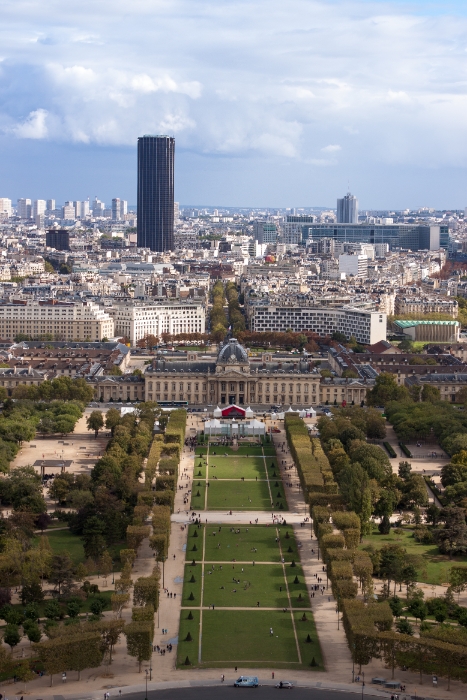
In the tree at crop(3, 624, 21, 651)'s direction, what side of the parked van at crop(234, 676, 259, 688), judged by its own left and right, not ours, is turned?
front

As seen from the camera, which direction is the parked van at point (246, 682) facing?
to the viewer's left

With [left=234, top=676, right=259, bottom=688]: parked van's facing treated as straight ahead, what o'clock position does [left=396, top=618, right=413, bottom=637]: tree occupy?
The tree is roughly at 5 o'clock from the parked van.

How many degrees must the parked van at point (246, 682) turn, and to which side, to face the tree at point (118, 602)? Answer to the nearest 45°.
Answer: approximately 45° to its right

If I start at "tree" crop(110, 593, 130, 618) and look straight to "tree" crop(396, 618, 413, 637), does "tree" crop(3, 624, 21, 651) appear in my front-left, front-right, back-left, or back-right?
back-right

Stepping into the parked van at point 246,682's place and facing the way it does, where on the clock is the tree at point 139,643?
The tree is roughly at 1 o'clock from the parked van.
